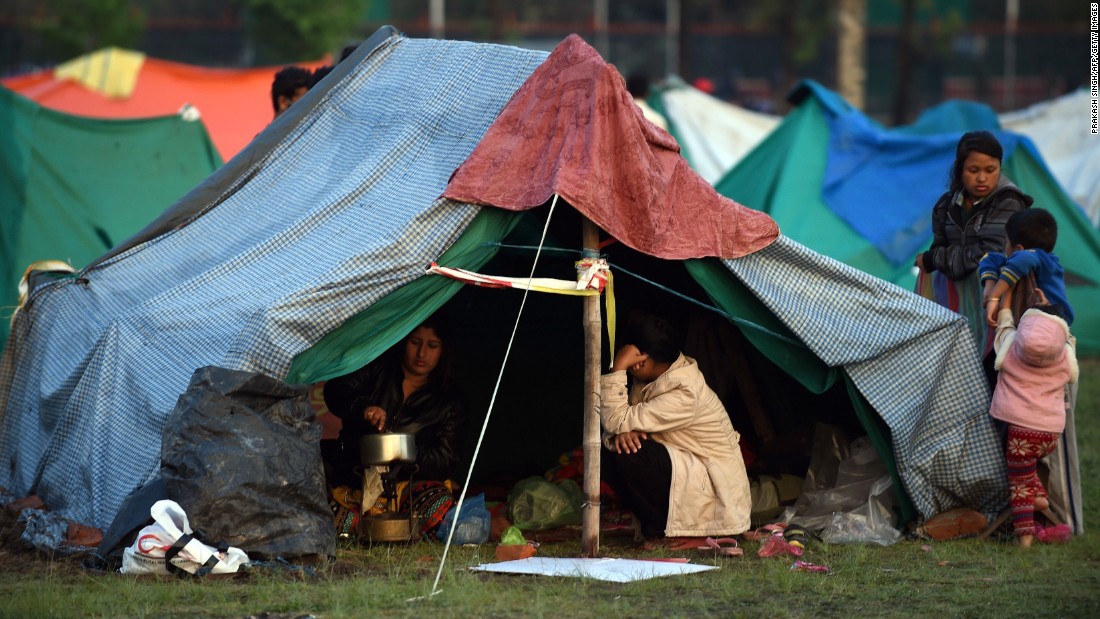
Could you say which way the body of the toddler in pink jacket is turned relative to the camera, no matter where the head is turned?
away from the camera

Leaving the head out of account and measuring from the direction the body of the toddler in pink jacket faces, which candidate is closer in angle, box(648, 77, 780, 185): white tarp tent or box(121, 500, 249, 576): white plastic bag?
the white tarp tent

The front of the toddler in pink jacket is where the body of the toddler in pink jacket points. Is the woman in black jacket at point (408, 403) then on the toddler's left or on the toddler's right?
on the toddler's left

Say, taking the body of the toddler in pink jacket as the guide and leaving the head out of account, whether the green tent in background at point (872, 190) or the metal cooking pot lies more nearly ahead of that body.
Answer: the green tent in background

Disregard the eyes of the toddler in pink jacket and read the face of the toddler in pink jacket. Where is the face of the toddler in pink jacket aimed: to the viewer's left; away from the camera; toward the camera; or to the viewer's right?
away from the camera

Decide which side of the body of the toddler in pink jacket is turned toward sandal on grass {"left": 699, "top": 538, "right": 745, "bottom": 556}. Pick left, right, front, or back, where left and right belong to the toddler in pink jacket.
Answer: left

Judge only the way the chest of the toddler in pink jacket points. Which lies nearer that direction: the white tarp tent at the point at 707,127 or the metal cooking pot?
the white tarp tent

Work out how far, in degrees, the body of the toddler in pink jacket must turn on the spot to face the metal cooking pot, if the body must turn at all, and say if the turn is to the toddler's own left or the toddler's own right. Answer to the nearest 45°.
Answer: approximately 90° to the toddler's own left

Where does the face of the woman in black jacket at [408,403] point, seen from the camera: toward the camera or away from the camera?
toward the camera

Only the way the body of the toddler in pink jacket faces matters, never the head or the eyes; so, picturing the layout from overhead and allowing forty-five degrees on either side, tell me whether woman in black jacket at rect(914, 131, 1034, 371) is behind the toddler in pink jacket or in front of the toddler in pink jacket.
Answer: in front

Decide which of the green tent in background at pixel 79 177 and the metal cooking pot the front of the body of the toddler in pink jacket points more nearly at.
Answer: the green tent in background

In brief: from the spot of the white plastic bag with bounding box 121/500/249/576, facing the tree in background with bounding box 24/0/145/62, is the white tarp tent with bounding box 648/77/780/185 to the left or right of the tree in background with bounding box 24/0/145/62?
right
